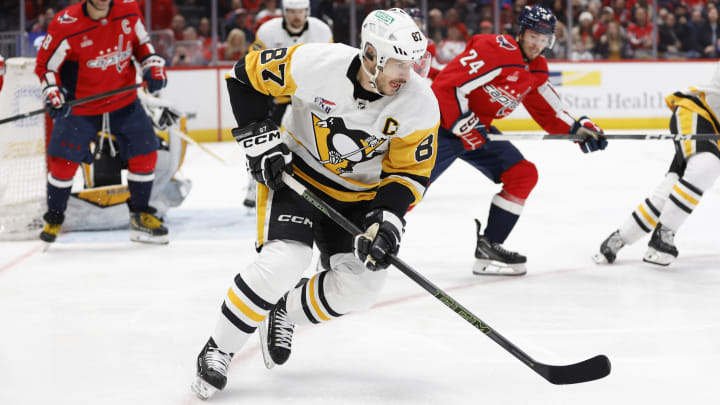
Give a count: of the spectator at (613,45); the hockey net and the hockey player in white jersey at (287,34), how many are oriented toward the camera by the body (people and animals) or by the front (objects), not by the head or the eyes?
2

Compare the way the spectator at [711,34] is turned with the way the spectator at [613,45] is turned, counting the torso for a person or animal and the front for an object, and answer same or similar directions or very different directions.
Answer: same or similar directions

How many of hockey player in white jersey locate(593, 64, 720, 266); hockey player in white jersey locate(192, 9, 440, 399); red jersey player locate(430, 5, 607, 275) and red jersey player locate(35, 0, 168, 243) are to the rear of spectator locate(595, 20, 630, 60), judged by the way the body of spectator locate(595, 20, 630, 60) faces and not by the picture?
0

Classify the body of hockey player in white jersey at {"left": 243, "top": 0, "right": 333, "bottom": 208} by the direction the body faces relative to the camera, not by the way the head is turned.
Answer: toward the camera

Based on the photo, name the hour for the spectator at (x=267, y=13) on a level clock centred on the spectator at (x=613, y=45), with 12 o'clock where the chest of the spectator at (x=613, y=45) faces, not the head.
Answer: the spectator at (x=267, y=13) is roughly at 2 o'clock from the spectator at (x=613, y=45).

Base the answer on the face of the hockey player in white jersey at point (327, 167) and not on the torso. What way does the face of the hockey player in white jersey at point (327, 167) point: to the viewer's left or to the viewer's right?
to the viewer's right

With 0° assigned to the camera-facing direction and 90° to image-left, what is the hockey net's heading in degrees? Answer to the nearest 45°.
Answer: approximately 270°

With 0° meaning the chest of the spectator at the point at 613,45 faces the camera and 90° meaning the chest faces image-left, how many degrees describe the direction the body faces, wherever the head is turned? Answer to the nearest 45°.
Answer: approximately 0°

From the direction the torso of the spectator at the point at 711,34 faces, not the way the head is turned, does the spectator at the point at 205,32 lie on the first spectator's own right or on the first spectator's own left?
on the first spectator's own right

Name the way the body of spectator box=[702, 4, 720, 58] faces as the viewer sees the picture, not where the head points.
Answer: toward the camera

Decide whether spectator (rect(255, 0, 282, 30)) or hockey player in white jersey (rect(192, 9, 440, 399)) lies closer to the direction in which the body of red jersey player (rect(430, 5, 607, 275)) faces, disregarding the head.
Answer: the hockey player in white jersey

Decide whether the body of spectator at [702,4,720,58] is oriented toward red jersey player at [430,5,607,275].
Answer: yes

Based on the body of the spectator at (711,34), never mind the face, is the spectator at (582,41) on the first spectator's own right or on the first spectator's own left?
on the first spectator's own right

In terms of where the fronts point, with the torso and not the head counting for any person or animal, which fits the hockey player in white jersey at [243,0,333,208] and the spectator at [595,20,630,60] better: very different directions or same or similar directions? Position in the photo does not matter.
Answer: same or similar directions

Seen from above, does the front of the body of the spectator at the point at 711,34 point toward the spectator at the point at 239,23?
no

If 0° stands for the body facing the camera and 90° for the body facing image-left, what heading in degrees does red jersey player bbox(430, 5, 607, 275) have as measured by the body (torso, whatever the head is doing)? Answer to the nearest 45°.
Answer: approximately 315°

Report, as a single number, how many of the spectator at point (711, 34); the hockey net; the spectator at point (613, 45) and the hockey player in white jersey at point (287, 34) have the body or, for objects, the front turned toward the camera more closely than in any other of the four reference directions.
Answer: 3
